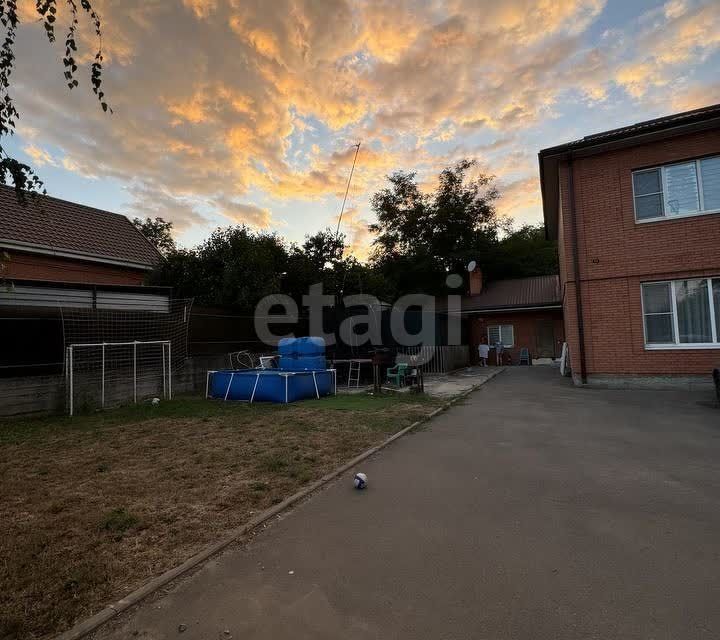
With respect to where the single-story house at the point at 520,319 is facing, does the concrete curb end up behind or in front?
in front

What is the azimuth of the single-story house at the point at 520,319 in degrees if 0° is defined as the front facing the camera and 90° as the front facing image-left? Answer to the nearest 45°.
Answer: approximately 0°

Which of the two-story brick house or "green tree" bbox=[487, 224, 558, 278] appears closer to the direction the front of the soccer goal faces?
the two-story brick house

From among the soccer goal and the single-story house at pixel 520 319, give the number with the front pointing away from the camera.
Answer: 0

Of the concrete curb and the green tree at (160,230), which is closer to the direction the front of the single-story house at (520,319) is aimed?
the concrete curb

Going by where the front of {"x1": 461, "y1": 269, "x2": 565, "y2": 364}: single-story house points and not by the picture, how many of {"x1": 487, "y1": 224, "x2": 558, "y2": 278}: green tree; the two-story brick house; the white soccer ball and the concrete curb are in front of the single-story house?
3

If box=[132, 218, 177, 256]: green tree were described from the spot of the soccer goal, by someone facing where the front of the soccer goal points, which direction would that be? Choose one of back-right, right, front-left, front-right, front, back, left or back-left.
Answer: back-left

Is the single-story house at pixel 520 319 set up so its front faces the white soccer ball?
yes

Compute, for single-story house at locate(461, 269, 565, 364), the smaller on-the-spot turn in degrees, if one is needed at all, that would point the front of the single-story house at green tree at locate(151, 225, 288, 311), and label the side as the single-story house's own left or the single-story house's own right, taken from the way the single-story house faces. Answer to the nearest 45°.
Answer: approximately 45° to the single-story house's own right

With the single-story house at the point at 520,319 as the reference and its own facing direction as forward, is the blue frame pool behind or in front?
in front
